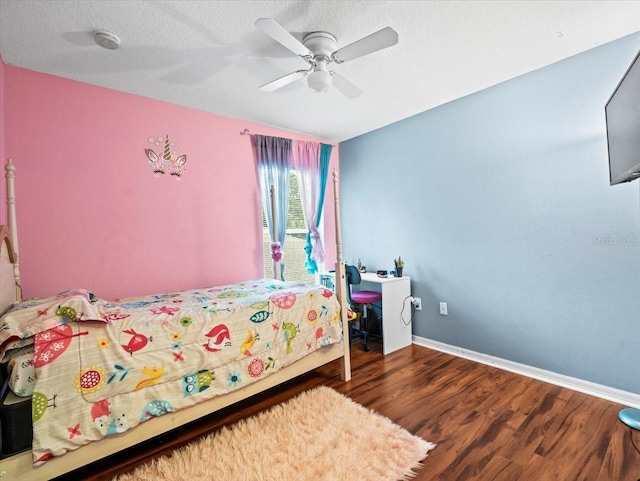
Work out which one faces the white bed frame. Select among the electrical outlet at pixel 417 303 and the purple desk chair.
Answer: the electrical outlet

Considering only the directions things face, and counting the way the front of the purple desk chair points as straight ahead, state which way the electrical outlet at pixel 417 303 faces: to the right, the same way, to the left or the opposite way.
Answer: the opposite way

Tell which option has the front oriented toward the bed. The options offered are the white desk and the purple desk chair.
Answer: the white desk

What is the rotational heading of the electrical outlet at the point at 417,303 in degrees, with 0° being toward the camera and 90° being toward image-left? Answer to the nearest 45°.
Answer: approximately 45°

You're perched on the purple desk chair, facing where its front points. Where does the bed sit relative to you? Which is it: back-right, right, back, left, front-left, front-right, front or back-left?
back

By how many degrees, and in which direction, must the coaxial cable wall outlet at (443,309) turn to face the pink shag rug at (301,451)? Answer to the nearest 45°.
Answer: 0° — it already faces it

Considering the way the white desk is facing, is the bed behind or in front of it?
in front

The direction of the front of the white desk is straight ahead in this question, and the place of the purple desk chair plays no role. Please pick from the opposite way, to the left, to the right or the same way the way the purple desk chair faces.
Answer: the opposite way

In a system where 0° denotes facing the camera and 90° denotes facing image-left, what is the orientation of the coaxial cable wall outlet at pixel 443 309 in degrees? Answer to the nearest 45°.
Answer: approximately 45°

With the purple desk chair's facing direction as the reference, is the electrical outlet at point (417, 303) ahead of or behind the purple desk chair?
ahead

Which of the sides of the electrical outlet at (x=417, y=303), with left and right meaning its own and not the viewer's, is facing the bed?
front

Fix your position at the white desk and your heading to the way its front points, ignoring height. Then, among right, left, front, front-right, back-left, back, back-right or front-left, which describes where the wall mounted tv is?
left

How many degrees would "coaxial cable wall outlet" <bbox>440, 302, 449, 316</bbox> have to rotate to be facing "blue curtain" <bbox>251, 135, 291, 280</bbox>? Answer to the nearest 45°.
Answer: approximately 45° to its right
